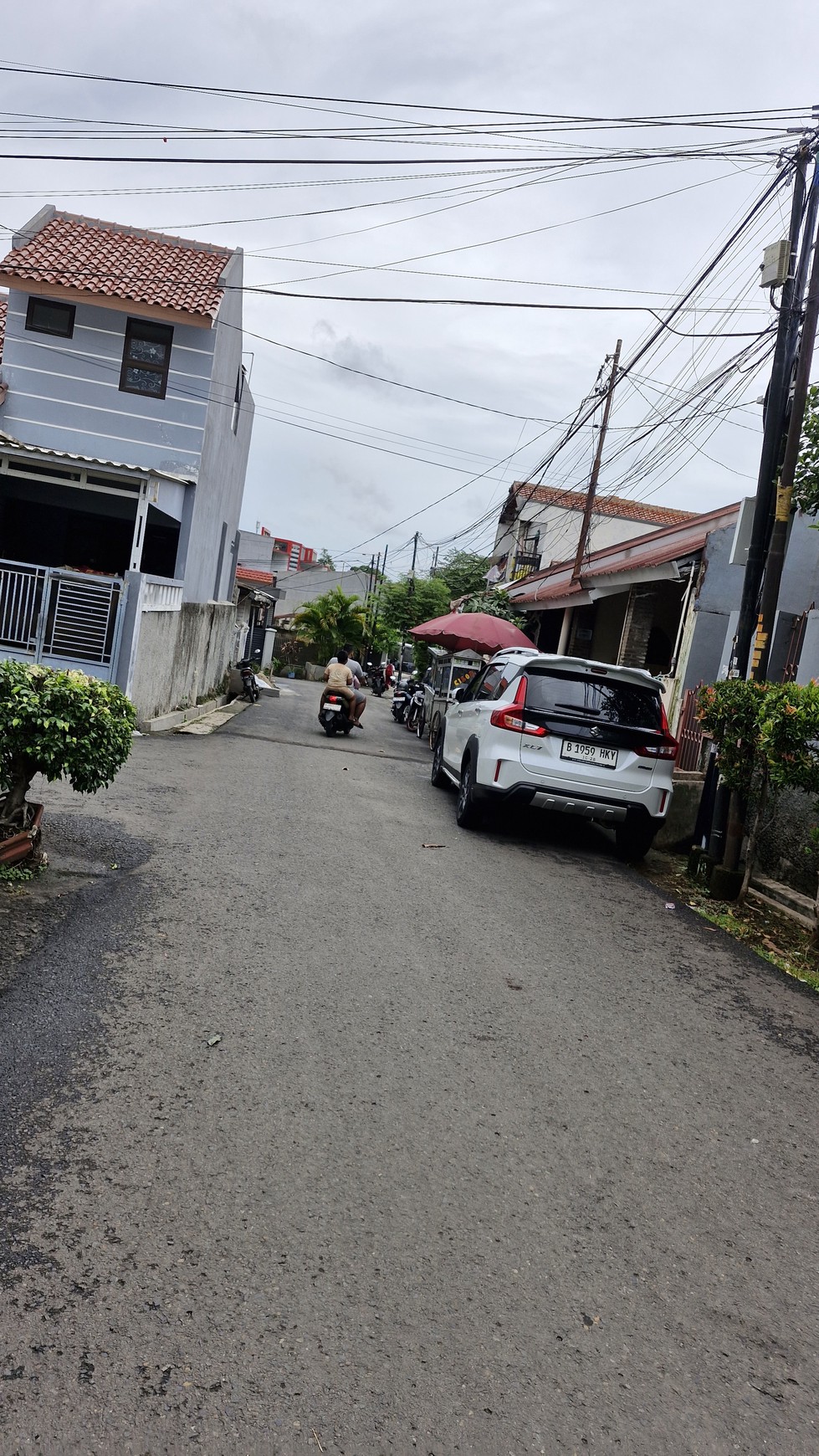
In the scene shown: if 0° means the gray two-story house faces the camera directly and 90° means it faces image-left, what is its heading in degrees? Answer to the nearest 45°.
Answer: approximately 0°

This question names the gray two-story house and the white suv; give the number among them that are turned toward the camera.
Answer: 1

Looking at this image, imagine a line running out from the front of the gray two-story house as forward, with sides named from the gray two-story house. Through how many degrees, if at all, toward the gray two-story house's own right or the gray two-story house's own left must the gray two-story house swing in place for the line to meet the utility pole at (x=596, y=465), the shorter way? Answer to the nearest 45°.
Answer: approximately 90° to the gray two-story house's own left

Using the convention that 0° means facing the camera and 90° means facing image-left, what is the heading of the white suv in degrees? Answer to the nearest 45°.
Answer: approximately 135°

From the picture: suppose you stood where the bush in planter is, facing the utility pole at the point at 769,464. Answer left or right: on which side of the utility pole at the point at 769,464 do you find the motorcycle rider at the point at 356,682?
left

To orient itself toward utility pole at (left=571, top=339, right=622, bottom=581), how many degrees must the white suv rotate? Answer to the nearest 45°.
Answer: approximately 45° to its right

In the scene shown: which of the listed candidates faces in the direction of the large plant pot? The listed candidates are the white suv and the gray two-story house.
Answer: the gray two-story house
